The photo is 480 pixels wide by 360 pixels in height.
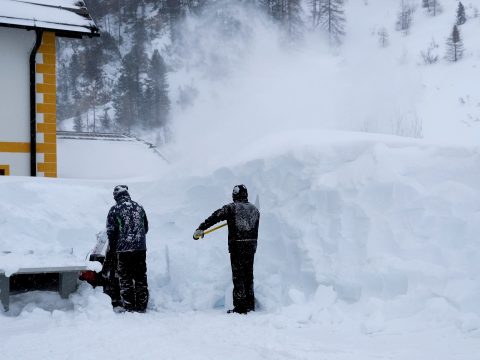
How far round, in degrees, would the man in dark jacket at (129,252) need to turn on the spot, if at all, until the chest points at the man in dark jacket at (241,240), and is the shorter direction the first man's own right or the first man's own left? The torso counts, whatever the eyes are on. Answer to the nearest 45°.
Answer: approximately 135° to the first man's own right

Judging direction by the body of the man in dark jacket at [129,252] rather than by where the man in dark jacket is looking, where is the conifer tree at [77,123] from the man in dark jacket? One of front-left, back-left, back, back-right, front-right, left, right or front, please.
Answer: front-right

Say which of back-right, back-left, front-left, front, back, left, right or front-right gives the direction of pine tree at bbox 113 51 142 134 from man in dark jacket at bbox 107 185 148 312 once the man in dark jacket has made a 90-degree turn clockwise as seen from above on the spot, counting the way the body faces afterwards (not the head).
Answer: front-left

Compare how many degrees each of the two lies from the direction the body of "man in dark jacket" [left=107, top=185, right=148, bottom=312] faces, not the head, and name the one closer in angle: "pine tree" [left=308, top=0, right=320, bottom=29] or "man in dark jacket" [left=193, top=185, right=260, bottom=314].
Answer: the pine tree

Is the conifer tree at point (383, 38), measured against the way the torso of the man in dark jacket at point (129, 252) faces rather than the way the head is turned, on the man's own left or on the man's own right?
on the man's own right

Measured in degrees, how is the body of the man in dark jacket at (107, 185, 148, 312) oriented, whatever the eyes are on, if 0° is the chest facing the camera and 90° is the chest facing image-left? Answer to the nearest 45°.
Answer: approximately 135°

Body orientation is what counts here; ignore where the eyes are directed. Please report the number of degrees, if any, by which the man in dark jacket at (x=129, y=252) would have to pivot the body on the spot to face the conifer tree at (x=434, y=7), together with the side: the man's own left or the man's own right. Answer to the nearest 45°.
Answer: approximately 90° to the man's own right

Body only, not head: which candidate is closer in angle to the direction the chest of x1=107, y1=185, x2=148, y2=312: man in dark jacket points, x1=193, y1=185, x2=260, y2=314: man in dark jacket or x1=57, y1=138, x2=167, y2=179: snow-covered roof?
the snow-covered roof

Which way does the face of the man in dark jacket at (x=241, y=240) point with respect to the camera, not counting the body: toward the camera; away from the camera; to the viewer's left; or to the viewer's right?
away from the camera

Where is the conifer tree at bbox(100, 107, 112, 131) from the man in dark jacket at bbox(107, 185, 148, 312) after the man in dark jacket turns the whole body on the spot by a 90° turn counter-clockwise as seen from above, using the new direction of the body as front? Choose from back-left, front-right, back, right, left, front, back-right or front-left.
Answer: back-right

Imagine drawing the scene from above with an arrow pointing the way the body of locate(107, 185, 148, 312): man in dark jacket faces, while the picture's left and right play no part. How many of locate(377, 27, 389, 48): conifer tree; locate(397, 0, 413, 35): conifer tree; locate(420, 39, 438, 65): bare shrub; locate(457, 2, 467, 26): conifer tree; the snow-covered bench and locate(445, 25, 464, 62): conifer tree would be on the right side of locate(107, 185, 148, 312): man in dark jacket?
5

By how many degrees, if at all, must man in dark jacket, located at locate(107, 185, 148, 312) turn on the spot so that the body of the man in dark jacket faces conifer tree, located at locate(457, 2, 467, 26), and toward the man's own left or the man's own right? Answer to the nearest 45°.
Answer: approximately 90° to the man's own right

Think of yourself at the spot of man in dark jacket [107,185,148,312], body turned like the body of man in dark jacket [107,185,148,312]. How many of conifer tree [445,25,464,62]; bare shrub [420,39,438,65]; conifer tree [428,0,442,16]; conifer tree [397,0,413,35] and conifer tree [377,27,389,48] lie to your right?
5

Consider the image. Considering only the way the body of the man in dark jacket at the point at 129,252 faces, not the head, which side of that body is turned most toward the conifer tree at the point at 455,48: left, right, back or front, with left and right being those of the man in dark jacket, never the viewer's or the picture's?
right

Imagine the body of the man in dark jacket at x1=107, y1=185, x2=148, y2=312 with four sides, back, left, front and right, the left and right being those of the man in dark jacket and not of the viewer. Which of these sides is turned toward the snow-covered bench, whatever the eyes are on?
left

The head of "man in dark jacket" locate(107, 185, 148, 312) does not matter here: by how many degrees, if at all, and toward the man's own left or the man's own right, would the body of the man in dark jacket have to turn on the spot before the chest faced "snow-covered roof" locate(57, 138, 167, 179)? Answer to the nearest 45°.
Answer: approximately 45° to the man's own right

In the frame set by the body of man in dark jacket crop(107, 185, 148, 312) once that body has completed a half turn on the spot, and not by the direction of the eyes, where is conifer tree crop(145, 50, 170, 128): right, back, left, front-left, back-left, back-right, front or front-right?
back-left
